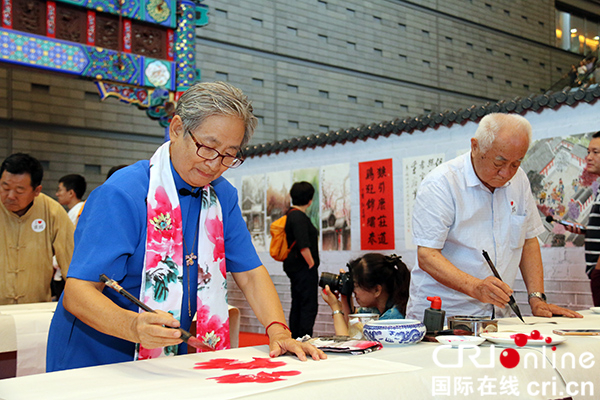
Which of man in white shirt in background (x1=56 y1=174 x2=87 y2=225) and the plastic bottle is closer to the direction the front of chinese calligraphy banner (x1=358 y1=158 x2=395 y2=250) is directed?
the plastic bottle

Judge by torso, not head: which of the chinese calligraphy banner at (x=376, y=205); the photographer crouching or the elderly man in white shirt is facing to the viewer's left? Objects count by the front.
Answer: the photographer crouching

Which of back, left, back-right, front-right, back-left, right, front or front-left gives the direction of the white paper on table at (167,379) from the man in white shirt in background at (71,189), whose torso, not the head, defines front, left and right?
left

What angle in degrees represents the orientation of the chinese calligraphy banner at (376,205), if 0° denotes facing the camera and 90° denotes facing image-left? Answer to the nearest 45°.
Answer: approximately 0°

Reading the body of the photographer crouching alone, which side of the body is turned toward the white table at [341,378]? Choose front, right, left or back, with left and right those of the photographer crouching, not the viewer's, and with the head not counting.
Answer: left

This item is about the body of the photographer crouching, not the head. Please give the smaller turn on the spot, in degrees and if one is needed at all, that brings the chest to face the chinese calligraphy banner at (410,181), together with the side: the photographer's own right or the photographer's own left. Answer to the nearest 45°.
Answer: approximately 90° to the photographer's own right

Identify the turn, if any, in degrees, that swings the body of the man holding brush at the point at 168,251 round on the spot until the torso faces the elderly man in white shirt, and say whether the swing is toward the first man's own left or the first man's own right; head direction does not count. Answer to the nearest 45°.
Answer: approximately 90° to the first man's own left

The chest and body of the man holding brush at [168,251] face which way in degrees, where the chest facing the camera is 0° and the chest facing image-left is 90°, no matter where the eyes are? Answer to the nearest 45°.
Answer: approximately 315°

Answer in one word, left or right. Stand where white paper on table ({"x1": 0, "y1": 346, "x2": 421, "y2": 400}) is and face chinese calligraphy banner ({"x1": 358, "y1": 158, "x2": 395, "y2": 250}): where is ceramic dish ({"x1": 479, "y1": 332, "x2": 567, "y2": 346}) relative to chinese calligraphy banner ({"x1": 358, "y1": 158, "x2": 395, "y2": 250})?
right

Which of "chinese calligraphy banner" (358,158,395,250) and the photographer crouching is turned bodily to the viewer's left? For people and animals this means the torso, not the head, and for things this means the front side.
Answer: the photographer crouching

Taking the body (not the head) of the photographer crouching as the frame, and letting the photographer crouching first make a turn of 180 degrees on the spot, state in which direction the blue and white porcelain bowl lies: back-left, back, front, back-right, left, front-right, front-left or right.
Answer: right
